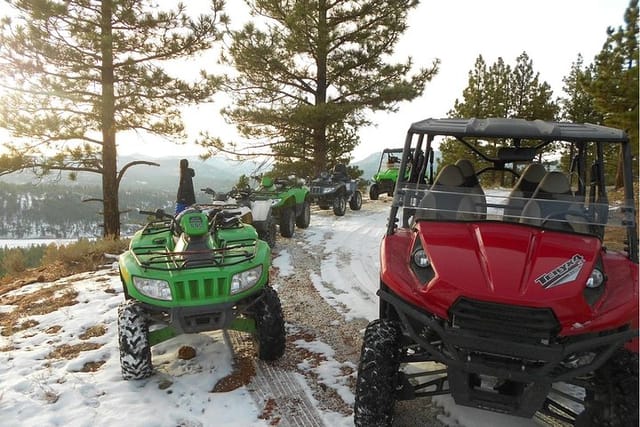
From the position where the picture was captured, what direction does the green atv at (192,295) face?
facing the viewer

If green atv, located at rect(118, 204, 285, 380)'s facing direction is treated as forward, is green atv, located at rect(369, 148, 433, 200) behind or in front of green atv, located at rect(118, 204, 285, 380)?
behind

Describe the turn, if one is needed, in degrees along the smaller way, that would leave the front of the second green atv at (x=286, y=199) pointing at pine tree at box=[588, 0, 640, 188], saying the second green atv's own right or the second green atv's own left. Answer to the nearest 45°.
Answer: approximately 135° to the second green atv's own left

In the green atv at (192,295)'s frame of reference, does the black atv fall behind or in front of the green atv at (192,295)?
behind

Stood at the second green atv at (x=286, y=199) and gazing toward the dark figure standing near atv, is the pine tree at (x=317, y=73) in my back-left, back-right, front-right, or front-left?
back-right

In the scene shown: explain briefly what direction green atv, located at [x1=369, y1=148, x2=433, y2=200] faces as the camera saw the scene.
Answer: facing the viewer and to the left of the viewer

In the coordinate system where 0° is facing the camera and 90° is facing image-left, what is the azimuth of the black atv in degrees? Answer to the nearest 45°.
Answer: approximately 45°

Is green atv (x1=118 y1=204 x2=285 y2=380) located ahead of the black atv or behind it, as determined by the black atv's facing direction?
ahead

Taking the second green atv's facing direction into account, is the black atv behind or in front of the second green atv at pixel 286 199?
behind

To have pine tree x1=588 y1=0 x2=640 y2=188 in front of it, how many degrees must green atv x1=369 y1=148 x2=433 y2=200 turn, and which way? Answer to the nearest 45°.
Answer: approximately 90° to its left
